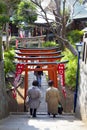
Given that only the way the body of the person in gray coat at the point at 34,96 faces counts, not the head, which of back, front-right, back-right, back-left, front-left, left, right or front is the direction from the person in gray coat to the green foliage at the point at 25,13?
front

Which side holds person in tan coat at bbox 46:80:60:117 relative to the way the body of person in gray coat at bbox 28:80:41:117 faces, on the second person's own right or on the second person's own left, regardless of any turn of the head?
on the second person's own right

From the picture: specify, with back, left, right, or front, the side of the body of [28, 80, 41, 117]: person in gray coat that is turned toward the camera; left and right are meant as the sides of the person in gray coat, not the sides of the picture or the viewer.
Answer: back

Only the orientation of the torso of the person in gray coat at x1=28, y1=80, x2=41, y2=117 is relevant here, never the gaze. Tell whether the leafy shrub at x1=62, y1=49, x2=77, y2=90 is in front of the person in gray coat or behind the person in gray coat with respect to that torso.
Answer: in front

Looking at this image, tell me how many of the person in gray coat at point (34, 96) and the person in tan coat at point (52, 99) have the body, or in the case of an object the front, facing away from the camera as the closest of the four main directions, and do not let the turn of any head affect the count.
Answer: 2

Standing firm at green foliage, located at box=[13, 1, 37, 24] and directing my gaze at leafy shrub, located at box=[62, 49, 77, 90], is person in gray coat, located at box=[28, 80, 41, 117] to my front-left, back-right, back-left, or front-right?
front-right

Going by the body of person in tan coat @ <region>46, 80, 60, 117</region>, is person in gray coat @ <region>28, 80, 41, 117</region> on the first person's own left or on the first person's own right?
on the first person's own left

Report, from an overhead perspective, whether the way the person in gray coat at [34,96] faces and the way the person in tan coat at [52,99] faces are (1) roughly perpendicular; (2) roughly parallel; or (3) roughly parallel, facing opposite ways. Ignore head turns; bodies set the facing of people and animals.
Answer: roughly parallel

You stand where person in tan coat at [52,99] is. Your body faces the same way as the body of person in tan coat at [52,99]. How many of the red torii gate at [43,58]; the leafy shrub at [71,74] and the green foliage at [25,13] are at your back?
0

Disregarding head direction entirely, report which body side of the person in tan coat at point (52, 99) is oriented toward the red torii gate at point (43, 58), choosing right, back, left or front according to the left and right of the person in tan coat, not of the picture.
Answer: front

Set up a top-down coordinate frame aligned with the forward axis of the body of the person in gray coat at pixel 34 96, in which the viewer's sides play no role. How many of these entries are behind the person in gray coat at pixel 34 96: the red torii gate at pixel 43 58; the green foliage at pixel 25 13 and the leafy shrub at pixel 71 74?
0

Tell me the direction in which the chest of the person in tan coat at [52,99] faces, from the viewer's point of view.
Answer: away from the camera

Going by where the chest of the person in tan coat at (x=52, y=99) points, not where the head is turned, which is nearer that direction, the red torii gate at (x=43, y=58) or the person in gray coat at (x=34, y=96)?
the red torii gate

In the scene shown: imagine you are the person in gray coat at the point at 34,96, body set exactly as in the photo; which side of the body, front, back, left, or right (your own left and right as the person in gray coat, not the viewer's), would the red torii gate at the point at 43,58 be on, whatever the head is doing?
front

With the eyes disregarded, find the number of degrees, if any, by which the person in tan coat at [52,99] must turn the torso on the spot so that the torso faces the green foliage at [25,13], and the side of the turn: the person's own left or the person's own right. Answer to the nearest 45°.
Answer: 0° — they already face it
